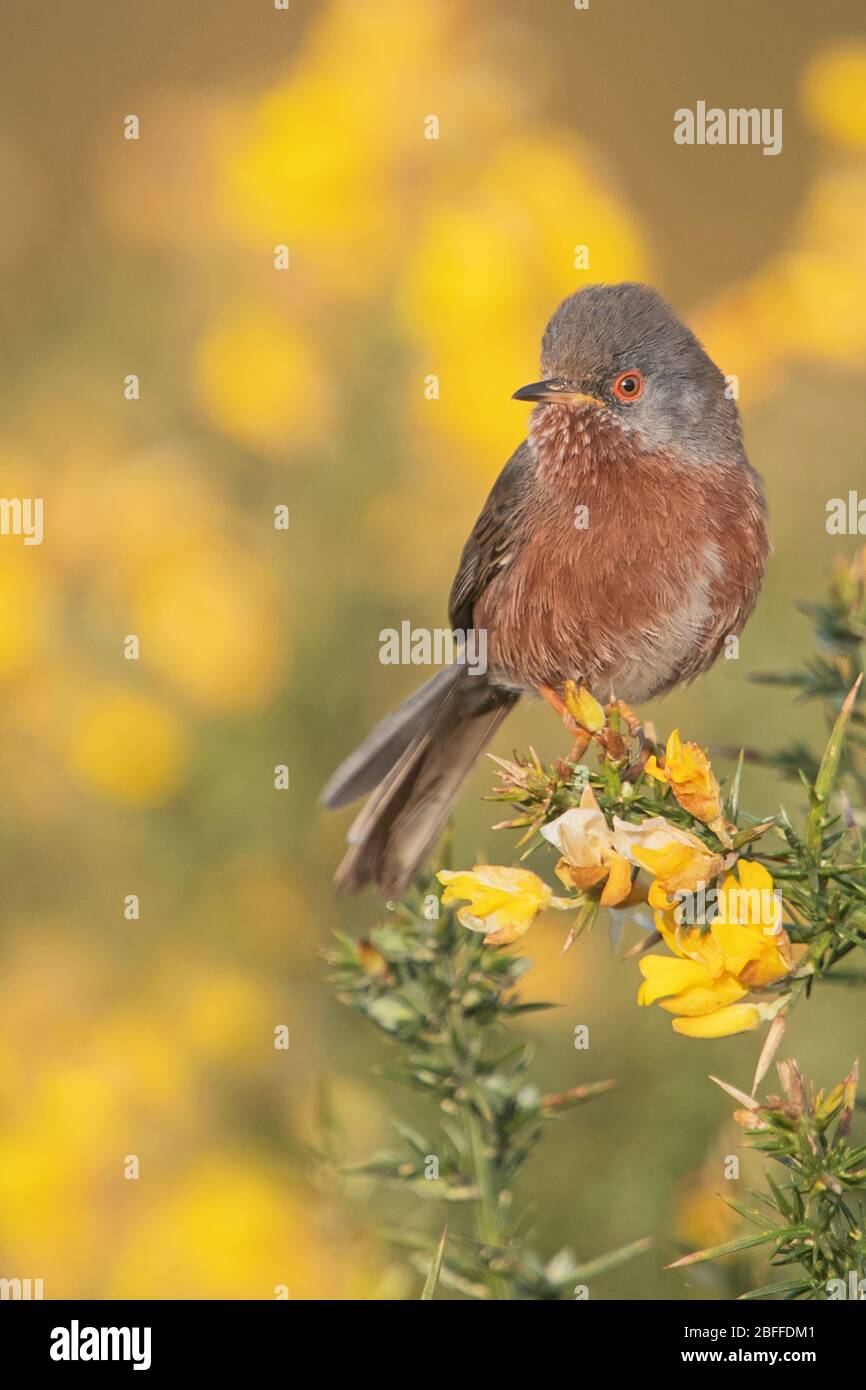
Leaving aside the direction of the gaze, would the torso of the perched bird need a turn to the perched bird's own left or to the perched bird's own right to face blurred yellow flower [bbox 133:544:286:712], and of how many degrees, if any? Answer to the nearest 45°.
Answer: approximately 180°

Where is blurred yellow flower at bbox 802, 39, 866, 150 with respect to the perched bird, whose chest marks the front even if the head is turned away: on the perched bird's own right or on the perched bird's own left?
on the perched bird's own left

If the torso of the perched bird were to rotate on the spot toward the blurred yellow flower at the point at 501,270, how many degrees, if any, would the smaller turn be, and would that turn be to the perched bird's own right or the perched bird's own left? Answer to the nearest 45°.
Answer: approximately 135° to the perched bird's own left

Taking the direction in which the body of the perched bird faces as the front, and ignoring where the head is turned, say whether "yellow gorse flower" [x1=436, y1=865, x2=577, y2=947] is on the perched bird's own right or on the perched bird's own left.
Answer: on the perched bird's own right

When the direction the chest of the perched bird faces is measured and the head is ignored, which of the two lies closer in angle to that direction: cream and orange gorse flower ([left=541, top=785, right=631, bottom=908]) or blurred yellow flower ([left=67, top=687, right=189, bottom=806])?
the cream and orange gorse flower

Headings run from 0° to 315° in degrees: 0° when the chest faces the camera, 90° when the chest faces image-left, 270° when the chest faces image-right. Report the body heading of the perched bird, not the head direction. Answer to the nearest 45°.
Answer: approximately 315°

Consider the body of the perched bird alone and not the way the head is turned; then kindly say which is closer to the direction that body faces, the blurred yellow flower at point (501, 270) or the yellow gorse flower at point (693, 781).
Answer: the yellow gorse flower

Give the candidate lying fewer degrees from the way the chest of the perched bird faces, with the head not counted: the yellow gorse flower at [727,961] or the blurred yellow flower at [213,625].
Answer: the yellow gorse flower
